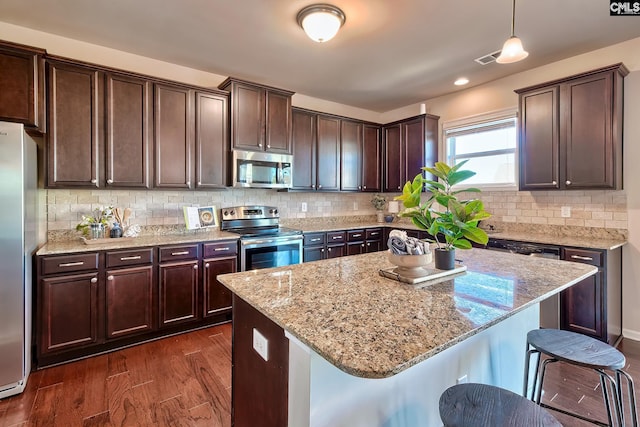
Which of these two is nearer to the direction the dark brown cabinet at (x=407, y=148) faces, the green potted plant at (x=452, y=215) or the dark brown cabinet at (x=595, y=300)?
the green potted plant

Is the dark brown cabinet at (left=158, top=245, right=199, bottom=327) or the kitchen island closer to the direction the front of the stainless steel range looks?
the kitchen island

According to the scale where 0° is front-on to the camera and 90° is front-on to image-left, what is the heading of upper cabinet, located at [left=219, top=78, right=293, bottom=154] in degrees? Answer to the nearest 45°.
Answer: approximately 315°

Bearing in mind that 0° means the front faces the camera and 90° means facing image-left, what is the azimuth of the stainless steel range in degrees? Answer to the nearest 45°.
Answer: approximately 315°

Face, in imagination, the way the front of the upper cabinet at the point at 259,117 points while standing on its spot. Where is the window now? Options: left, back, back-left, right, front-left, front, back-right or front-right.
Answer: front-left

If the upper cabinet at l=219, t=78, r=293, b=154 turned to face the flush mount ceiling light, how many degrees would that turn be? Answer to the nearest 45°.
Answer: approximately 45° to its right

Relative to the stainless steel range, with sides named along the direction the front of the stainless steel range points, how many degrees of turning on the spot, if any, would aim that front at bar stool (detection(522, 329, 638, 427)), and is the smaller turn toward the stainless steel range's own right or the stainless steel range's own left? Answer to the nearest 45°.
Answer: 0° — it already faces it

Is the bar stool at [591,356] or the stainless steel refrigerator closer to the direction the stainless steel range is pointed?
the bar stool

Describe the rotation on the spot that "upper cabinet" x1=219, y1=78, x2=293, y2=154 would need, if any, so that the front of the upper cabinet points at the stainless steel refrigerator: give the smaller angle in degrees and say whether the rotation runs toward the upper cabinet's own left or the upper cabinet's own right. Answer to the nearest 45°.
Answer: approximately 90° to the upper cabinet's own right
